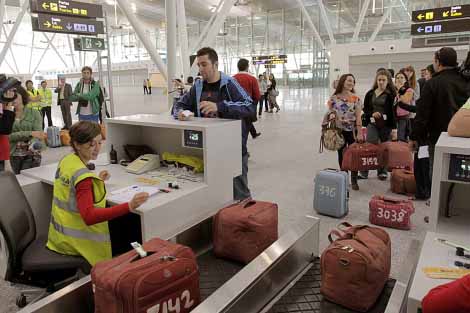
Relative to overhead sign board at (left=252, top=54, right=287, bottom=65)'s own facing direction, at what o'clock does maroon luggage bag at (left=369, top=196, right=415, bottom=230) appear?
The maroon luggage bag is roughly at 12 o'clock from the overhead sign board.

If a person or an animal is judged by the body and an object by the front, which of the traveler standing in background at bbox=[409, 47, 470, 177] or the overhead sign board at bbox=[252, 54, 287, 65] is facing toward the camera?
the overhead sign board

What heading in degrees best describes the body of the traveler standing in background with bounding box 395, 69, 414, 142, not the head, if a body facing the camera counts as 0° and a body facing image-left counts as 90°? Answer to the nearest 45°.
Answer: approximately 45°

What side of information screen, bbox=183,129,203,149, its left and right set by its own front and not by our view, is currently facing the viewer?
front

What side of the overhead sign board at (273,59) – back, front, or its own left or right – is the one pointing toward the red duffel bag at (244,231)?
front

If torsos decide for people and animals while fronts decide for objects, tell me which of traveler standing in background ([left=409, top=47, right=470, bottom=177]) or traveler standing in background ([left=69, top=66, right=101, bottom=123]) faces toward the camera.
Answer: traveler standing in background ([left=69, top=66, right=101, bottom=123])

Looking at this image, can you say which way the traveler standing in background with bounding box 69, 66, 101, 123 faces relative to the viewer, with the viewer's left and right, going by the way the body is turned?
facing the viewer

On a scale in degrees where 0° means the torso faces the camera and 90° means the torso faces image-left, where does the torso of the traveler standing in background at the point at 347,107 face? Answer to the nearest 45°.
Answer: approximately 315°

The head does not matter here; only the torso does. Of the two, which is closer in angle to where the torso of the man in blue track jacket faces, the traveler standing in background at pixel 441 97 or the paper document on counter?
the paper document on counter
